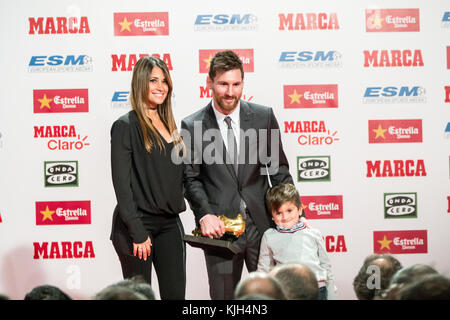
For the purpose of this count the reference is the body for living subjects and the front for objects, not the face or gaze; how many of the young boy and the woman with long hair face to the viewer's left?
0

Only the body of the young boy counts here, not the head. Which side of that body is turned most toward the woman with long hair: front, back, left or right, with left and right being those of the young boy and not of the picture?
right

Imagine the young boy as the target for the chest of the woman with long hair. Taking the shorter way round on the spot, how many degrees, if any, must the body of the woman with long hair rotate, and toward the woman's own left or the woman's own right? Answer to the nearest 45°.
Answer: approximately 45° to the woman's own left

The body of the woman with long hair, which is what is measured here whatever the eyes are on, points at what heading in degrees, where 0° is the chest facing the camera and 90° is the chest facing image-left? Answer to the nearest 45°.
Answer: approximately 315°
